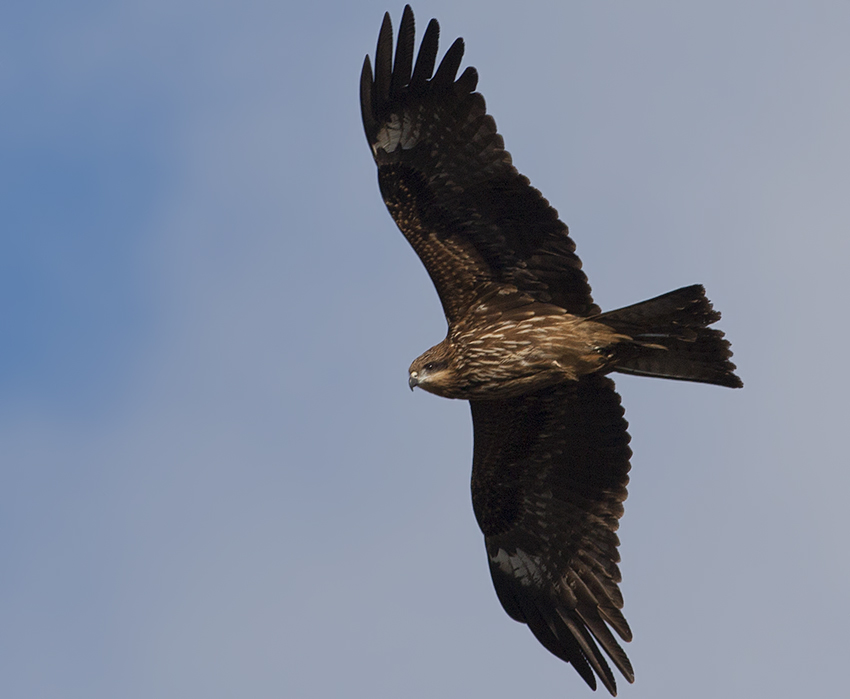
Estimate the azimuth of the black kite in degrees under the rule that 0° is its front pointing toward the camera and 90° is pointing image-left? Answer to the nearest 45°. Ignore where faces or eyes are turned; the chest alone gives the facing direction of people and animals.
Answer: approximately 90°
